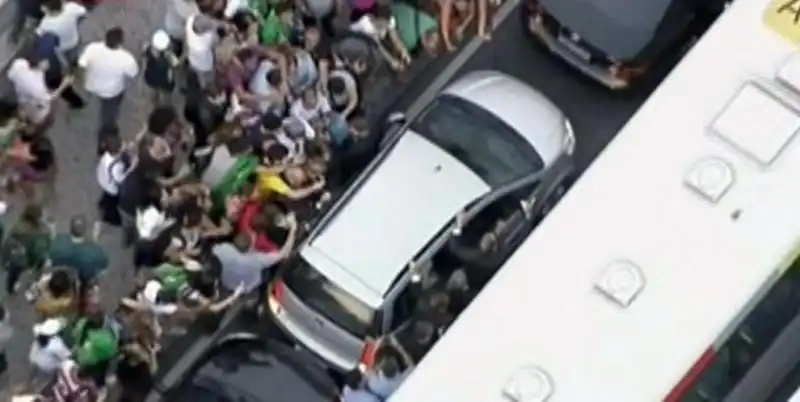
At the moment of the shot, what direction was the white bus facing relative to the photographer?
facing away from the viewer and to the right of the viewer

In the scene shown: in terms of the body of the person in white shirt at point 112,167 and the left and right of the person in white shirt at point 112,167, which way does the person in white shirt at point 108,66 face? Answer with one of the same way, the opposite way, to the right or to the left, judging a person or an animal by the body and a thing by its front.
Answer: to the left

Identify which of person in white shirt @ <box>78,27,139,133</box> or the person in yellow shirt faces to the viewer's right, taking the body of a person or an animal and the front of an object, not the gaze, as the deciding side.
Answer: the person in yellow shirt

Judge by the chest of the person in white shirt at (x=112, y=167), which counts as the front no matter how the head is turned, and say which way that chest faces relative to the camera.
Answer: to the viewer's right

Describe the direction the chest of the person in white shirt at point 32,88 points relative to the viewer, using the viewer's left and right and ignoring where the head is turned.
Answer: facing away from the viewer and to the right of the viewer

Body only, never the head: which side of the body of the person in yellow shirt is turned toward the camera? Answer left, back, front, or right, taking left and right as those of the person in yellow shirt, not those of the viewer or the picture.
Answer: right

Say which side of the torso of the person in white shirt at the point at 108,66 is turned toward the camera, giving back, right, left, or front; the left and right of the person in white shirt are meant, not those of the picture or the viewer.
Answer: back
